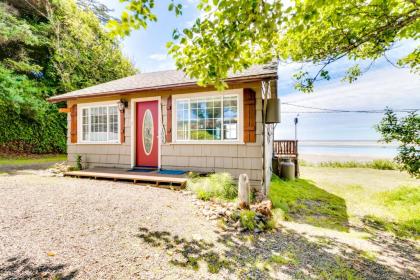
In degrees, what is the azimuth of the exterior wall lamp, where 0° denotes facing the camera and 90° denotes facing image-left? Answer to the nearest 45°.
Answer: approximately 45°

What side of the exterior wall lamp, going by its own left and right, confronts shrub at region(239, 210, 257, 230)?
left

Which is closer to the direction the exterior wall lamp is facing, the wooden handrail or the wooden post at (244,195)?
the wooden post

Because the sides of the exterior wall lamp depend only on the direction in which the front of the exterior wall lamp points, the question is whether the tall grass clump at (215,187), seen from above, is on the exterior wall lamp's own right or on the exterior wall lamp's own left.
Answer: on the exterior wall lamp's own left

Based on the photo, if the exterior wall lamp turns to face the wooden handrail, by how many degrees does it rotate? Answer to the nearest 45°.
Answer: approximately 135° to its left

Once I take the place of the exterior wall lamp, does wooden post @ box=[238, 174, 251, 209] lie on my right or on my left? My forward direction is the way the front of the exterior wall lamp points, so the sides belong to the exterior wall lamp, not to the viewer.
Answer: on my left
